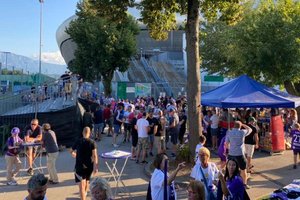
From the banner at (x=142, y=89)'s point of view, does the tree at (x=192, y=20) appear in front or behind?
in front

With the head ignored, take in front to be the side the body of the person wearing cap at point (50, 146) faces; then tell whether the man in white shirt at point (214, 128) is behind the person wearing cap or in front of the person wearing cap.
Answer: behind

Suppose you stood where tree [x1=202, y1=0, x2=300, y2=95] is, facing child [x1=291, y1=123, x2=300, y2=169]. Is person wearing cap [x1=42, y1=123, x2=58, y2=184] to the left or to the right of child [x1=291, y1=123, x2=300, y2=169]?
right
